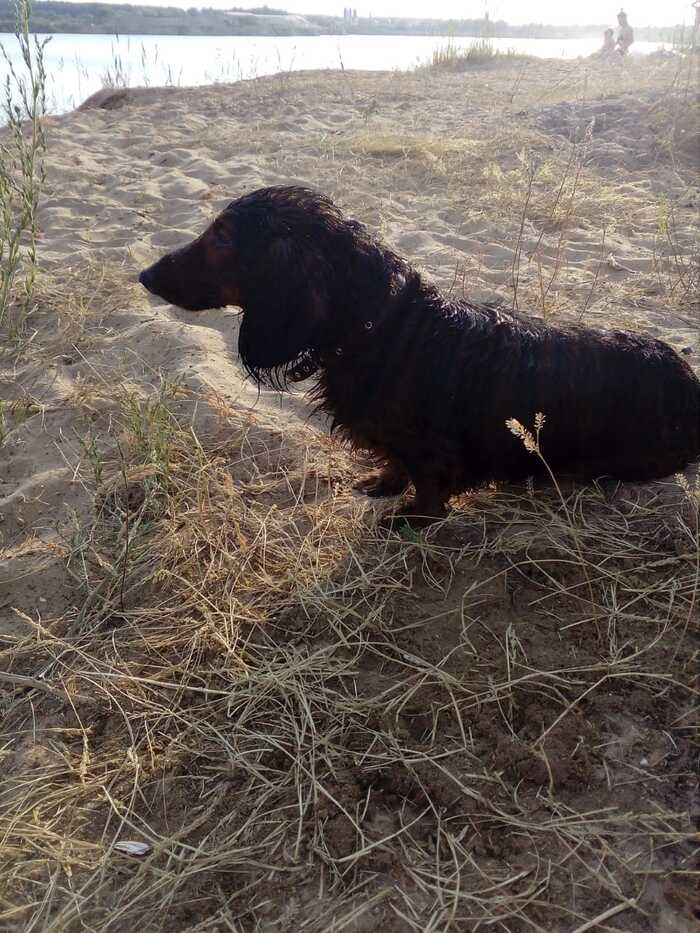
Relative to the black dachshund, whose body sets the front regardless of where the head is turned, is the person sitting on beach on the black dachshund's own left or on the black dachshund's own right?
on the black dachshund's own right

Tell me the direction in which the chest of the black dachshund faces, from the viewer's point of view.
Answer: to the viewer's left
